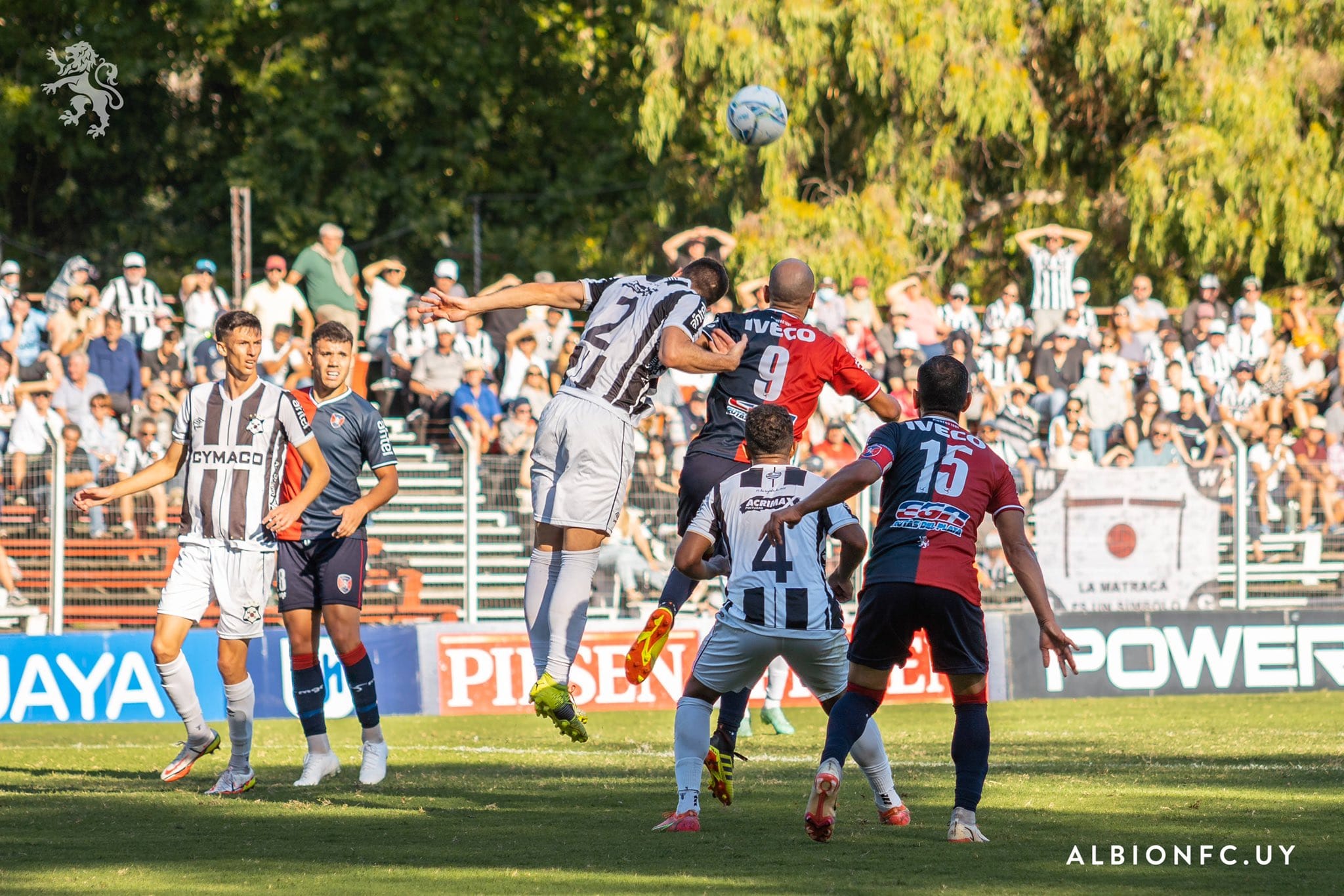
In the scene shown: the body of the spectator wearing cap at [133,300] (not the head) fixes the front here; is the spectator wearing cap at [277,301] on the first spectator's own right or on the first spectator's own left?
on the first spectator's own left

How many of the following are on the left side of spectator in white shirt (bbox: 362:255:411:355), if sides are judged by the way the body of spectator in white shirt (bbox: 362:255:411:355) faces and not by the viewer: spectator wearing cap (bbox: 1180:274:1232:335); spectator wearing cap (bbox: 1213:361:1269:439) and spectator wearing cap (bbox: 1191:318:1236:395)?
3

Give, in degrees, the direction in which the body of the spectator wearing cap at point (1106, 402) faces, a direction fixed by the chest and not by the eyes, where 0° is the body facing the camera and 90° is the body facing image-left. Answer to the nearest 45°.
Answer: approximately 0°

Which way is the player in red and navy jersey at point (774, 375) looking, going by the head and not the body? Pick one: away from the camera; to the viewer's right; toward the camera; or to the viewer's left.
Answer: away from the camera

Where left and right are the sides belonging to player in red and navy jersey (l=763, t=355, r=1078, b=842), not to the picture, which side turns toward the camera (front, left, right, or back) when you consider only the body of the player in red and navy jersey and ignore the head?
back

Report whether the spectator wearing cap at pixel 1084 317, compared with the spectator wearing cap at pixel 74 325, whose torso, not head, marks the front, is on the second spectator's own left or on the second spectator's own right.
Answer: on the second spectator's own left

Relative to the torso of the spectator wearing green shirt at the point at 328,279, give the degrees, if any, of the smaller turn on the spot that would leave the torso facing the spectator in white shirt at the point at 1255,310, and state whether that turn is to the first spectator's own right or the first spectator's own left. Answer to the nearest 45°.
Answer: approximately 90° to the first spectator's own left

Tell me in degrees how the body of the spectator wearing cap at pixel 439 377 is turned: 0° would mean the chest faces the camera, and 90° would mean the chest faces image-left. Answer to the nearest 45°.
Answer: approximately 0°
